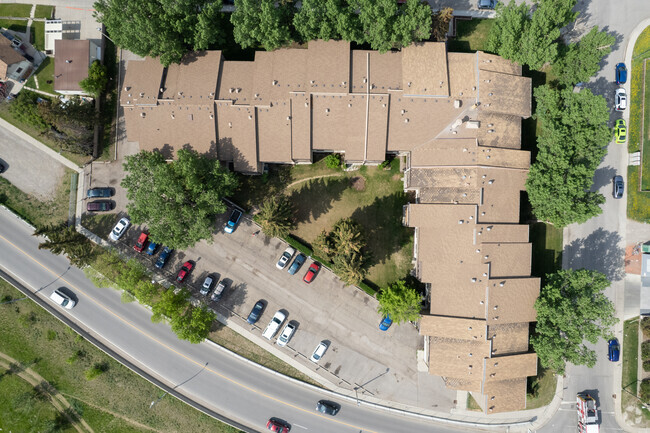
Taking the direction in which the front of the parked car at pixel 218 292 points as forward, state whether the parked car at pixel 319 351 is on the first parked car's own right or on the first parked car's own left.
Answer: on the first parked car's own left

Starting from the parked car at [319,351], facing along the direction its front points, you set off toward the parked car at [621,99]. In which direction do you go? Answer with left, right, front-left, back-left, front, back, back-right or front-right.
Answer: back-left

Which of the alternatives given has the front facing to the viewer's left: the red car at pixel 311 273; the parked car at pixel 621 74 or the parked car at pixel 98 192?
the parked car at pixel 98 192

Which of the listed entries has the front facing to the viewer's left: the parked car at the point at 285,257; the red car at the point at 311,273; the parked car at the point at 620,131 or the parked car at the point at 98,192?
the parked car at the point at 98,192

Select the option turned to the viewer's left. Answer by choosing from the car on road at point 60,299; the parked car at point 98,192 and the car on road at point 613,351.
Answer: the parked car

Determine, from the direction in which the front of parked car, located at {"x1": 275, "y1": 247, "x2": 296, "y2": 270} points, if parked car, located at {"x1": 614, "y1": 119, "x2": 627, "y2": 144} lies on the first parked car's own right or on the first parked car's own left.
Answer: on the first parked car's own right

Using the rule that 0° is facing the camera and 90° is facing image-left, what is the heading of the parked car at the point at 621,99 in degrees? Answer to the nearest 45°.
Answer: approximately 180°

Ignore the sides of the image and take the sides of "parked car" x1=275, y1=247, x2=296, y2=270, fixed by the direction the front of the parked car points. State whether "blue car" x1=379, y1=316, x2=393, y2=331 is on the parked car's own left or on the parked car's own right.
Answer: on the parked car's own right

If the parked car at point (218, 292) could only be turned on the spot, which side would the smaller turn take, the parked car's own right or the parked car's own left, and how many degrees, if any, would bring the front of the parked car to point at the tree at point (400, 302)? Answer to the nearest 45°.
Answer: approximately 90° to the parked car's own left
